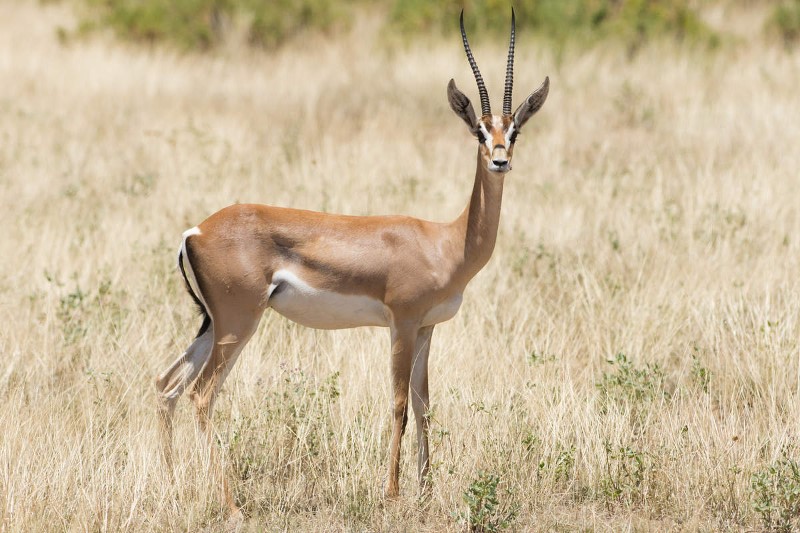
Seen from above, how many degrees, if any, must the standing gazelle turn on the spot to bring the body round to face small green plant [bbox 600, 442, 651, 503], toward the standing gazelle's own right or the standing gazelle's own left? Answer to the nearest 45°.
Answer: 0° — it already faces it

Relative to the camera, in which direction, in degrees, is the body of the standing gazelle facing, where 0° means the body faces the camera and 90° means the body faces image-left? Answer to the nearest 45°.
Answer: approximately 270°

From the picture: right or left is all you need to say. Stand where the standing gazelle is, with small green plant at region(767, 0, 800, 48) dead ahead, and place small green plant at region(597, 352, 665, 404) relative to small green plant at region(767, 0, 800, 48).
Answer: right

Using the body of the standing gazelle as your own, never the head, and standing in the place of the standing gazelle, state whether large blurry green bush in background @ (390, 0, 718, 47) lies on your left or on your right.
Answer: on your left

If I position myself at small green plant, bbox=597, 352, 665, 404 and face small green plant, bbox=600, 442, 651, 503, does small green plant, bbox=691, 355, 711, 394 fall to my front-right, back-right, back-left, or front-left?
back-left

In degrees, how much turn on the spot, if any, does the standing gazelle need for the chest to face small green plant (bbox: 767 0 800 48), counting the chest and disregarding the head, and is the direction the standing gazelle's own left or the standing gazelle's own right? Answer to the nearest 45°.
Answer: approximately 45° to the standing gazelle's own left
